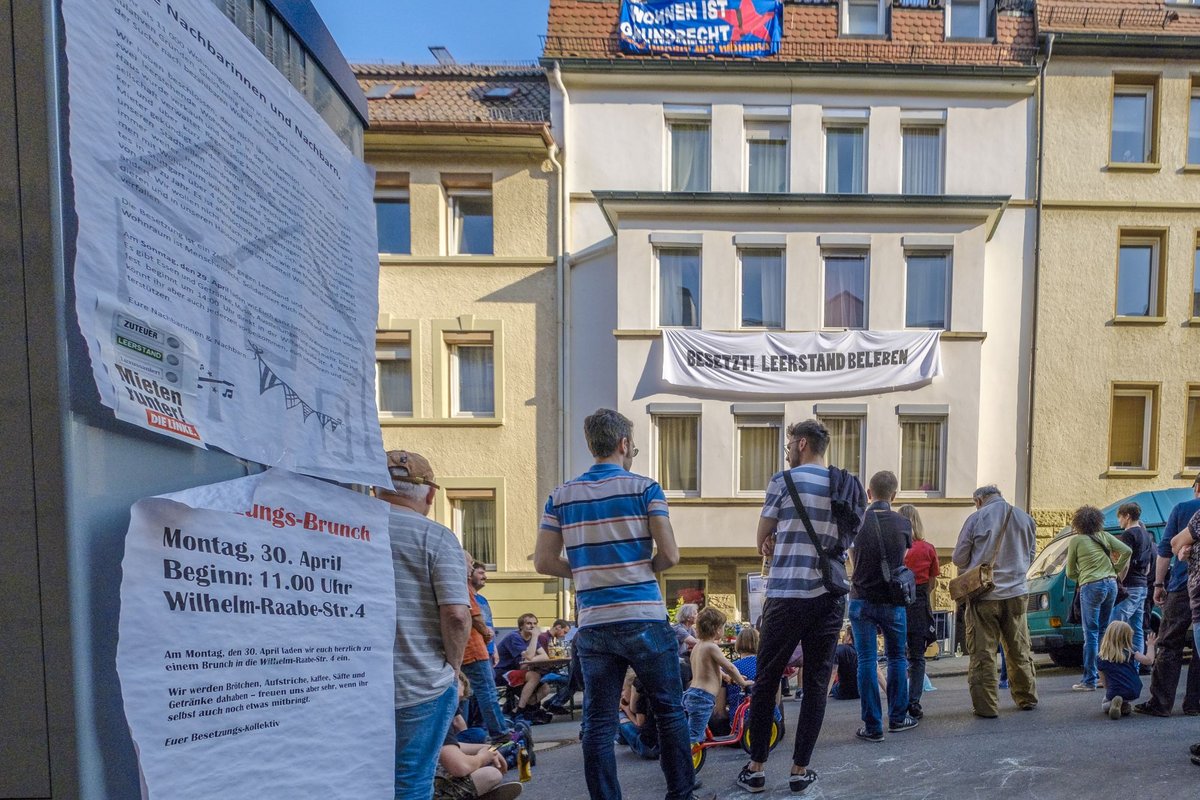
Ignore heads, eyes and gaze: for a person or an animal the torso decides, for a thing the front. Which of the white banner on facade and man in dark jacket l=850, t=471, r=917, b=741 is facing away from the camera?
the man in dark jacket

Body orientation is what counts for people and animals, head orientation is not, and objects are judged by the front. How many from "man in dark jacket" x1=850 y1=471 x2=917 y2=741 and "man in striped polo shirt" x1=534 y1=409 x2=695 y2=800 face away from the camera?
2

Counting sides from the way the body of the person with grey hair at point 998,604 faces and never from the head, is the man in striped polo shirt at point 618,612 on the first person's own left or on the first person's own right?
on the first person's own left

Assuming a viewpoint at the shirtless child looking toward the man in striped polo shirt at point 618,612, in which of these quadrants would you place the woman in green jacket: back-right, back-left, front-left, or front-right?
back-left

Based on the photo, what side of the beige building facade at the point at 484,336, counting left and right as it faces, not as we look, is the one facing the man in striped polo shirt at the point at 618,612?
front

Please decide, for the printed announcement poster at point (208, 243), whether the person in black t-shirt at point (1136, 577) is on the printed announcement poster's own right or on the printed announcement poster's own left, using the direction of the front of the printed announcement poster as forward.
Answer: on the printed announcement poster's own left

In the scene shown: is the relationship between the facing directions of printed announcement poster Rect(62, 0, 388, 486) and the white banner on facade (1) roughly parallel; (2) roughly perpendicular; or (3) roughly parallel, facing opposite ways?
roughly perpendicular

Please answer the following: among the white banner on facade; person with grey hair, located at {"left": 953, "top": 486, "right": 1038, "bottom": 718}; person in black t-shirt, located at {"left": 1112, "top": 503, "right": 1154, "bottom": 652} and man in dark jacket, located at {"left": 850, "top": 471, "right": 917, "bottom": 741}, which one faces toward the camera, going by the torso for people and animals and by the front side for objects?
the white banner on facade

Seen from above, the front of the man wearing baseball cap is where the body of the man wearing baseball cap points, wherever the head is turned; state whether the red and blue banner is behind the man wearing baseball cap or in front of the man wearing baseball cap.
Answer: in front

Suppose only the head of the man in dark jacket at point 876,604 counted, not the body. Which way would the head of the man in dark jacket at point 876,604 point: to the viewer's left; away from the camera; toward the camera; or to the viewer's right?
away from the camera

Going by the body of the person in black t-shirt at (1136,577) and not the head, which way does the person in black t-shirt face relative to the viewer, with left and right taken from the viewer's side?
facing away from the viewer and to the left of the viewer

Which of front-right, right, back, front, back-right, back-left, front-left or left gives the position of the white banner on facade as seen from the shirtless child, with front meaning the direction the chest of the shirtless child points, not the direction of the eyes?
front-left

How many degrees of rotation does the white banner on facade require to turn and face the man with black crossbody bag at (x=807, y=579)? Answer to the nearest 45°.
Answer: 0° — it already faces them

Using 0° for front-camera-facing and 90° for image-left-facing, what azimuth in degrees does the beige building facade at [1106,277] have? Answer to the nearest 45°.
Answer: approximately 0°

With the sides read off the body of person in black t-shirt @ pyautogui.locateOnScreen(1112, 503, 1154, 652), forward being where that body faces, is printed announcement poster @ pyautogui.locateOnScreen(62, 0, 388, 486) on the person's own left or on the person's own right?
on the person's own left

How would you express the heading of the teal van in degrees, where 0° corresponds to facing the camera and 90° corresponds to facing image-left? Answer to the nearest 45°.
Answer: approximately 45°

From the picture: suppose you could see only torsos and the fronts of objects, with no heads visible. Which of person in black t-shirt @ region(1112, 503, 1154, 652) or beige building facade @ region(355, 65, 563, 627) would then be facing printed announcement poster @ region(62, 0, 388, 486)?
the beige building facade
